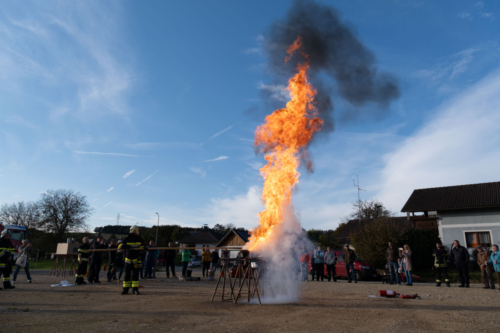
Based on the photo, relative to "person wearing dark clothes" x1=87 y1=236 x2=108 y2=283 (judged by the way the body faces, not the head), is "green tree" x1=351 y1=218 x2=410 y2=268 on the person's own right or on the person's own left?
on the person's own left

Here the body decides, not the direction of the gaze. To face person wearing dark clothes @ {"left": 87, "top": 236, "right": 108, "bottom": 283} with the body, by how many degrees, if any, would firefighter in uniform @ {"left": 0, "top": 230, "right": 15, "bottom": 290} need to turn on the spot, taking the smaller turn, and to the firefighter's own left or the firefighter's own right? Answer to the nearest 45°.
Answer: approximately 45° to the firefighter's own left

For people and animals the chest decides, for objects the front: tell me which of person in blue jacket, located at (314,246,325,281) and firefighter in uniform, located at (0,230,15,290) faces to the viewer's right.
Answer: the firefighter in uniform

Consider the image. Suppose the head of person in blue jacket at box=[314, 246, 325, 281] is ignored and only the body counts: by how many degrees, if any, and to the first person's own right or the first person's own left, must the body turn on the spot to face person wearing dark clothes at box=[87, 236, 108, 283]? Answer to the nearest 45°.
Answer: approximately 45° to the first person's own right

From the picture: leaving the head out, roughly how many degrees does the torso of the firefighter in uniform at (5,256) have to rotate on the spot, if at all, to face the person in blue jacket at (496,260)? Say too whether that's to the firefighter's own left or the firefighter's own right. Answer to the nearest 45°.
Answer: approximately 45° to the firefighter's own right

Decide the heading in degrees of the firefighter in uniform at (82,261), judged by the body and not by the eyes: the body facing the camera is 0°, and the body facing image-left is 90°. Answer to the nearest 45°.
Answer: approximately 270°

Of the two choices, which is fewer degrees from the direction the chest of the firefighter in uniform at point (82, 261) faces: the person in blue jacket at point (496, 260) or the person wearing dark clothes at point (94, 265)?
the person in blue jacket

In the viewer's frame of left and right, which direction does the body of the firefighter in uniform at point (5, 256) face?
facing to the right of the viewer

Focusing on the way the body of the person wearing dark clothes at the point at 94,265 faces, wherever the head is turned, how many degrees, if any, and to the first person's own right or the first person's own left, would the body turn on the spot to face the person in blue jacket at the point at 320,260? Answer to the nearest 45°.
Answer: approximately 45° to the first person's own left

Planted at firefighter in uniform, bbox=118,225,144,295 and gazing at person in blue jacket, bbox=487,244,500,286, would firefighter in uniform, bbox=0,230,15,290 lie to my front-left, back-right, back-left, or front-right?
back-left
